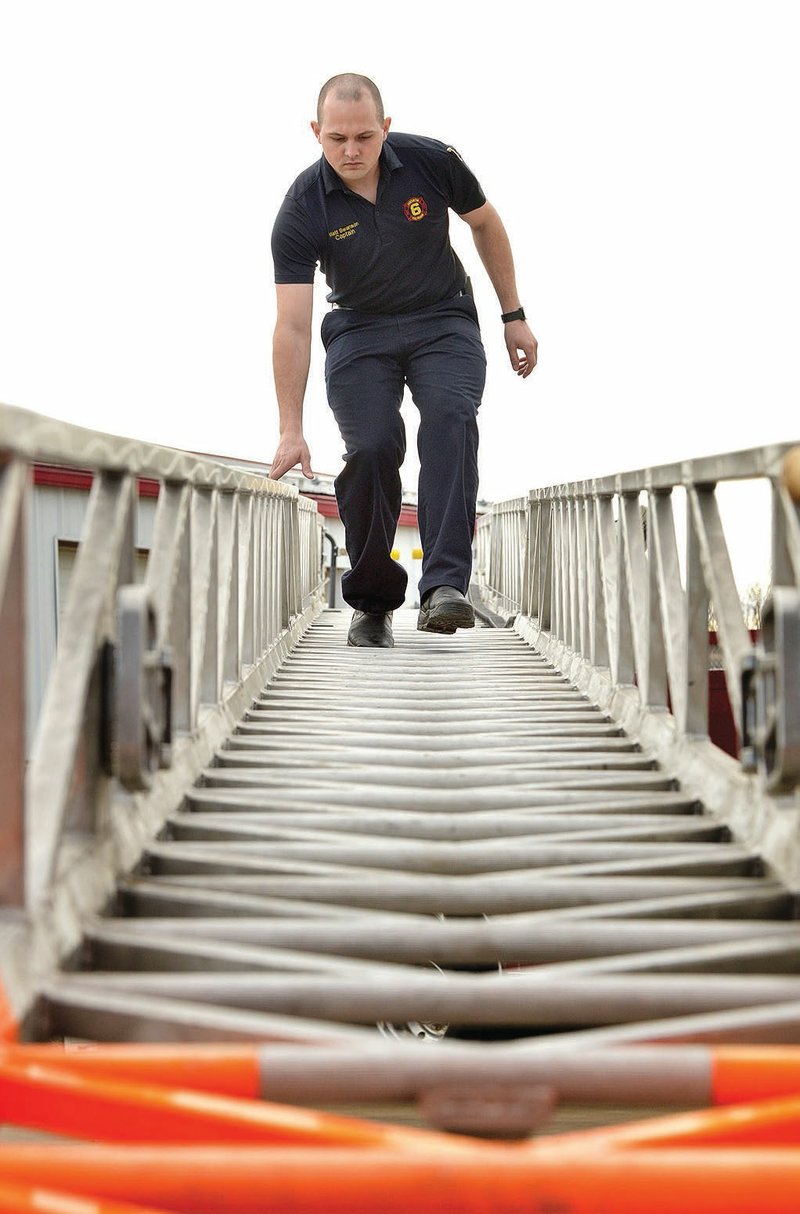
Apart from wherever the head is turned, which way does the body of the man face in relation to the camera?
toward the camera

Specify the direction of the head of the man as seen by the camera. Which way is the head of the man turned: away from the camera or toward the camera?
toward the camera
